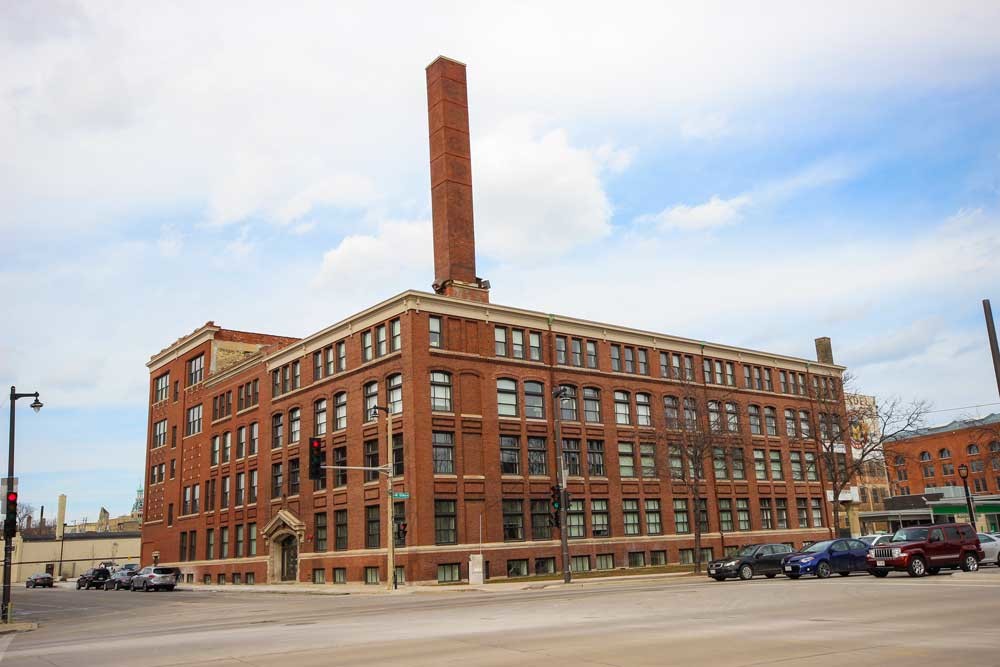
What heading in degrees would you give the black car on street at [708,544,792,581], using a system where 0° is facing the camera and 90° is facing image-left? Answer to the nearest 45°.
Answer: approximately 45°

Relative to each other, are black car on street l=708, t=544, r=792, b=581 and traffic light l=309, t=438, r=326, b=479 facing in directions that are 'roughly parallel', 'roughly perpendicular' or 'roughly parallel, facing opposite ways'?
roughly perpendicular

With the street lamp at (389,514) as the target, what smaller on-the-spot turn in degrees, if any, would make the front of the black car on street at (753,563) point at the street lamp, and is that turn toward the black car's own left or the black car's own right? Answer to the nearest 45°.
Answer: approximately 45° to the black car's own right

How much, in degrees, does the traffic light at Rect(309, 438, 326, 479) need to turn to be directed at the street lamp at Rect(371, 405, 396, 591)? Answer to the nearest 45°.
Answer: approximately 135° to its left

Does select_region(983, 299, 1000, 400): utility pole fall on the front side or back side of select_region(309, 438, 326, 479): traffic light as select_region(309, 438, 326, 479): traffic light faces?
on the front side

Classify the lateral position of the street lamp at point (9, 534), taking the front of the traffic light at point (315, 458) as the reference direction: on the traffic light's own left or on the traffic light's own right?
on the traffic light's own right

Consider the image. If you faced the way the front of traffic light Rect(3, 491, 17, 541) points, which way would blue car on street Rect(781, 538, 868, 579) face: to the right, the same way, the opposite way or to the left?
to the right

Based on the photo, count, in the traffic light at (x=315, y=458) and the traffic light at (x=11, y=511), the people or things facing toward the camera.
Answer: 2

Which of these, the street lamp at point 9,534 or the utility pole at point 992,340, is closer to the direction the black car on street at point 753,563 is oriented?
the street lamp

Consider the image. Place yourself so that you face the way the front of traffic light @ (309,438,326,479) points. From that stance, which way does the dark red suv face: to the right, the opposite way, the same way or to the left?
to the right

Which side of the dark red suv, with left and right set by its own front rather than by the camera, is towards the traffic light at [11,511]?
front
